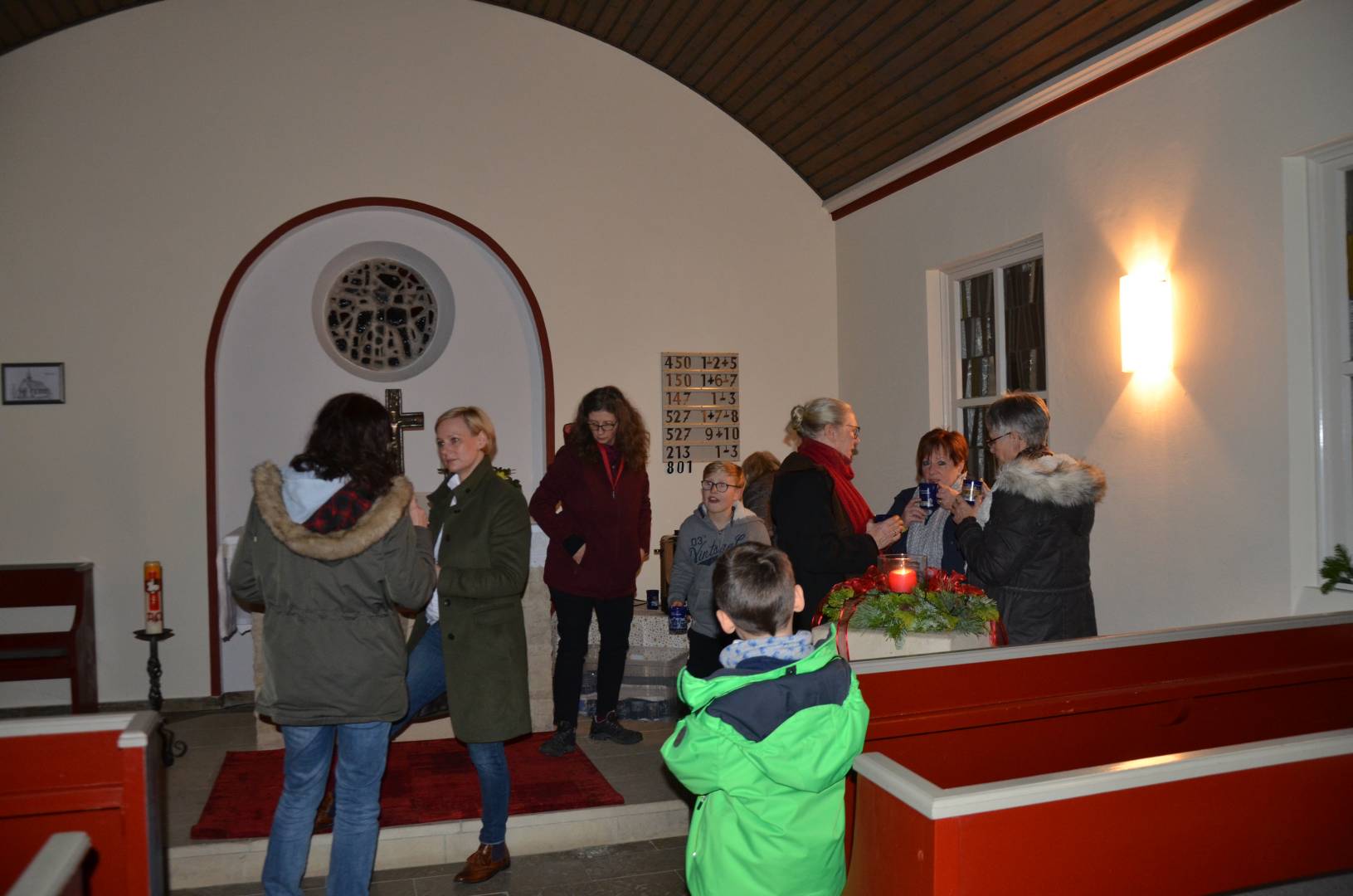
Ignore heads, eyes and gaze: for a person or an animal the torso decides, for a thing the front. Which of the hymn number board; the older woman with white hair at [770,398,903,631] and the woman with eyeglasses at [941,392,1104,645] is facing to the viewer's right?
the older woman with white hair

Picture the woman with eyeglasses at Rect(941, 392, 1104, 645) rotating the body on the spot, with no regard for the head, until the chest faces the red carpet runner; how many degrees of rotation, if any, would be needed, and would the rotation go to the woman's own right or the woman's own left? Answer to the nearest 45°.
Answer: approximately 45° to the woman's own left

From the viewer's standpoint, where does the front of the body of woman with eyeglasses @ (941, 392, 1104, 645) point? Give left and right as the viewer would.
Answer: facing away from the viewer and to the left of the viewer

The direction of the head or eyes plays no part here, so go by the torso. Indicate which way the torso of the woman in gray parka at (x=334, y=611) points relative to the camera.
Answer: away from the camera

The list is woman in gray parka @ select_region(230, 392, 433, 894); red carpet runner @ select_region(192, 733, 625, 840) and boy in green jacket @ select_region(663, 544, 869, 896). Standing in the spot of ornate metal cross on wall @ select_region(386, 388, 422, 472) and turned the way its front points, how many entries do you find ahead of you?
3

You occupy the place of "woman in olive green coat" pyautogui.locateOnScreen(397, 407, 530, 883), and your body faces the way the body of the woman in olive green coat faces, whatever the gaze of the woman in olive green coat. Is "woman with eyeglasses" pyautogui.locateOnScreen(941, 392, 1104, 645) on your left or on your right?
on your left

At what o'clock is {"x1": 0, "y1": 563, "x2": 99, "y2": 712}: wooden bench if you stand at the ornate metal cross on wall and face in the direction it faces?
The wooden bench is roughly at 3 o'clock from the ornate metal cross on wall.

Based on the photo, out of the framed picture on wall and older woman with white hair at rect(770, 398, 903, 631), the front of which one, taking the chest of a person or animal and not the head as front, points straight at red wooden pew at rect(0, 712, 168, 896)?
the framed picture on wall

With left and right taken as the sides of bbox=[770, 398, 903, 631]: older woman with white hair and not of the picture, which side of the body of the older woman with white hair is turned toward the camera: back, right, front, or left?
right

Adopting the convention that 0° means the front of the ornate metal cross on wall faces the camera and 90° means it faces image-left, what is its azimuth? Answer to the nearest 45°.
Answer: approximately 0°
